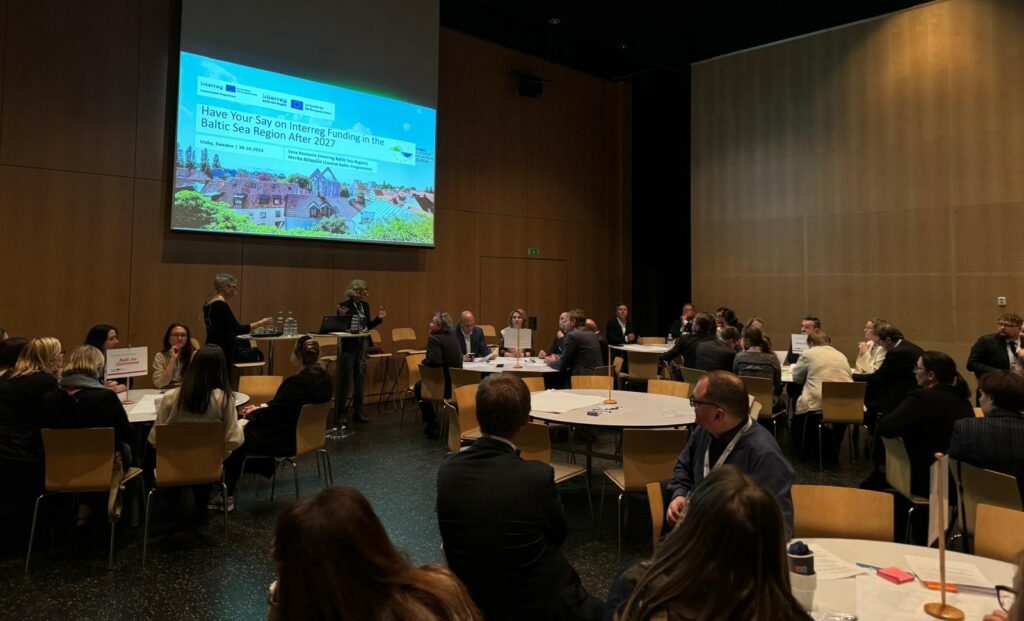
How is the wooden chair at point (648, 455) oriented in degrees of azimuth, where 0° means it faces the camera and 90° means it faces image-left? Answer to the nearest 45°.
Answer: approximately 135°

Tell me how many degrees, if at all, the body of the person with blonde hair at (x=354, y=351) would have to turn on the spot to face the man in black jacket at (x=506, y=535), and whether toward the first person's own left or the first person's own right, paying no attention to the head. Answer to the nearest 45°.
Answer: approximately 45° to the first person's own right

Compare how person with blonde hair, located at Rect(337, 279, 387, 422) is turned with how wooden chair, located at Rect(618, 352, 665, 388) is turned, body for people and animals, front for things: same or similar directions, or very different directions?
very different directions

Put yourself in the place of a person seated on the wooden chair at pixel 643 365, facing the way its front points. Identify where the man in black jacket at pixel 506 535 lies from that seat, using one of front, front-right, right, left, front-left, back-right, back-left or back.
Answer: back-left

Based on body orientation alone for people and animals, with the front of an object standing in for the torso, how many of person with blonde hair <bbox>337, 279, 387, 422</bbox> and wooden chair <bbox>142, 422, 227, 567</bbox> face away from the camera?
1

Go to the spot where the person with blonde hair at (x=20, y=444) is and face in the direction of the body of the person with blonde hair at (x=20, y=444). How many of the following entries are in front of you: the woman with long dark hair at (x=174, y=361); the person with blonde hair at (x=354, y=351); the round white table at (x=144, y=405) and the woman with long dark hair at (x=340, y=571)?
3

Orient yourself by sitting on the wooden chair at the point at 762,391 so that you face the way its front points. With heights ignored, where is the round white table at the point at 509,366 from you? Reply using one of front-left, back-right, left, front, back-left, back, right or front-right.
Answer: back-left

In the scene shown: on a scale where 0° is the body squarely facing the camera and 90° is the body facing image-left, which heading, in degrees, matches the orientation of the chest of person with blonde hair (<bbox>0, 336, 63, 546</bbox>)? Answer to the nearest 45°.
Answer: approximately 225°

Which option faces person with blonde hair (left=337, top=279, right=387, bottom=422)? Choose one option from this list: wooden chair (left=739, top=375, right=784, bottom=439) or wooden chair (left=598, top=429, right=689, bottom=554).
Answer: wooden chair (left=598, top=429, right=689, bottom=554)

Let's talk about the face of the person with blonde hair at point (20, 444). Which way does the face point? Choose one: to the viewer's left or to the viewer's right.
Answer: to the viewer's right

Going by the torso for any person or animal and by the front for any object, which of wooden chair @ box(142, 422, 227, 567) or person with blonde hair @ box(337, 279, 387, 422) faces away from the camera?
the wooden chair
